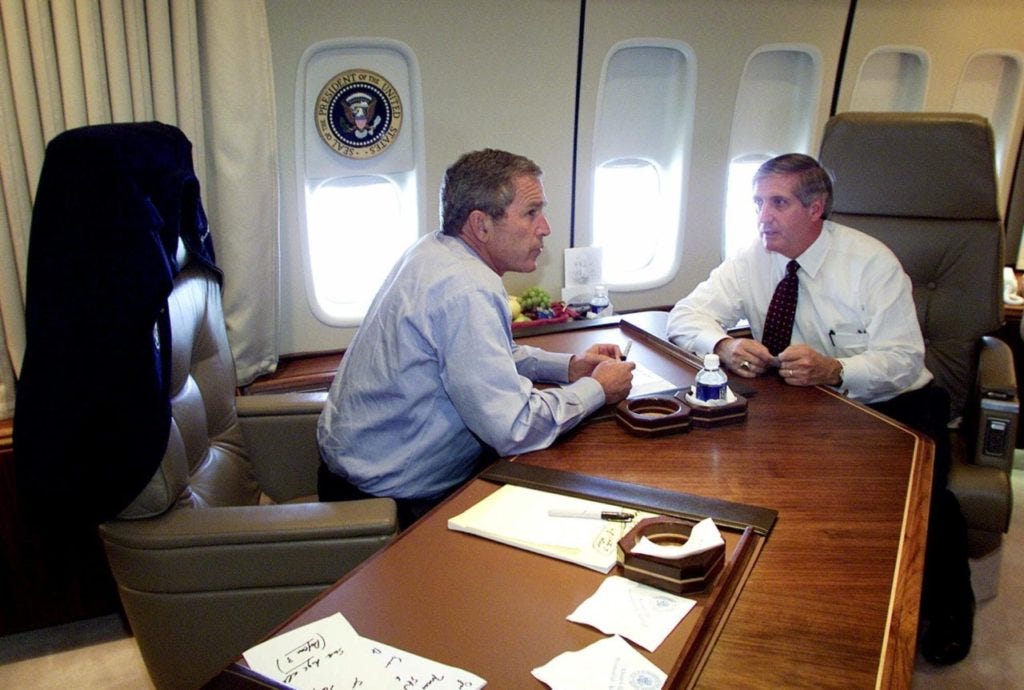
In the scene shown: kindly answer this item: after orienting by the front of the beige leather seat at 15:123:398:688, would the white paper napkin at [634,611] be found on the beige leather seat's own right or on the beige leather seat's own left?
on the beige leather seat's own right

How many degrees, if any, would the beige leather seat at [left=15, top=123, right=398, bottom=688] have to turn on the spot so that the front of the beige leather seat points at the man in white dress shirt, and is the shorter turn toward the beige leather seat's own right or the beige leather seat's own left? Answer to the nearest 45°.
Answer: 0° — it already faces them

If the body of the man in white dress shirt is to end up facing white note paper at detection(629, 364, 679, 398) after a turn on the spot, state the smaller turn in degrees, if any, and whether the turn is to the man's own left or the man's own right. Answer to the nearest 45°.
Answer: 0° — they already face it

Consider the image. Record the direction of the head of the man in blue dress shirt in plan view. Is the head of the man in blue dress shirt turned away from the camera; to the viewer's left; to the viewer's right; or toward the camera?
to the viewer's right

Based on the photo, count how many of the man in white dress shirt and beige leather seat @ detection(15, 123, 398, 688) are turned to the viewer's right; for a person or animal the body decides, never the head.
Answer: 1

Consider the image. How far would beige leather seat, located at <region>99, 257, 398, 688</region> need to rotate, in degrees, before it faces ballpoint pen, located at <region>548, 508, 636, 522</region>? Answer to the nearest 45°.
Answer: approximately 45° to its right

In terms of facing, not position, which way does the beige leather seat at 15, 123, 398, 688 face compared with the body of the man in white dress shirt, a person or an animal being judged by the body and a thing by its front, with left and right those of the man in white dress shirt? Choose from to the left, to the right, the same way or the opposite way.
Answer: the opposite way

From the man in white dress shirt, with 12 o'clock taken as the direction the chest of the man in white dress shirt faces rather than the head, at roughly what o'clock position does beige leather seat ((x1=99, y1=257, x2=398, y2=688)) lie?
The beige leather seat is roughly at 12 o'clock from the man in white dress shirt.

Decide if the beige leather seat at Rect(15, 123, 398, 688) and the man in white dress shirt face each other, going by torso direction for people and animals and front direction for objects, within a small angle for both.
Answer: yes

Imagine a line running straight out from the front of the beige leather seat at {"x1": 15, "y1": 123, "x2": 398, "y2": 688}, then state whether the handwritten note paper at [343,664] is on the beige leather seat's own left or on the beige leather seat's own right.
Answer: on the beige leather seat's own right

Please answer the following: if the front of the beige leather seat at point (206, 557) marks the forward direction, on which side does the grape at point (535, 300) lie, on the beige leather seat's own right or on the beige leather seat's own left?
on the beige leather seat's own left

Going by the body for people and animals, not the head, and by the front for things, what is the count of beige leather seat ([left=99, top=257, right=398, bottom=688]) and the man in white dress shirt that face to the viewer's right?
1

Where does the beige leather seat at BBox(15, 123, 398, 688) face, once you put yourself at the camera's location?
facing to the right of the viewer

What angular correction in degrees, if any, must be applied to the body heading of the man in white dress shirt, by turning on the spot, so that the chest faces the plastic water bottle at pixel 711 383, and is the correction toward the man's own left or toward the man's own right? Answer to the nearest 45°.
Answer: approximately 45° to the man's own left

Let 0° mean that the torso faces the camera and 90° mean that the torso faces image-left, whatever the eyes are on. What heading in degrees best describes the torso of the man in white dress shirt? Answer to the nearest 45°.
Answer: approximately 45°

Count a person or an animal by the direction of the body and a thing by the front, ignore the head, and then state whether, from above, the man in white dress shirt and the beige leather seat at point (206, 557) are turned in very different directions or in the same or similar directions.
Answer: very different directions
